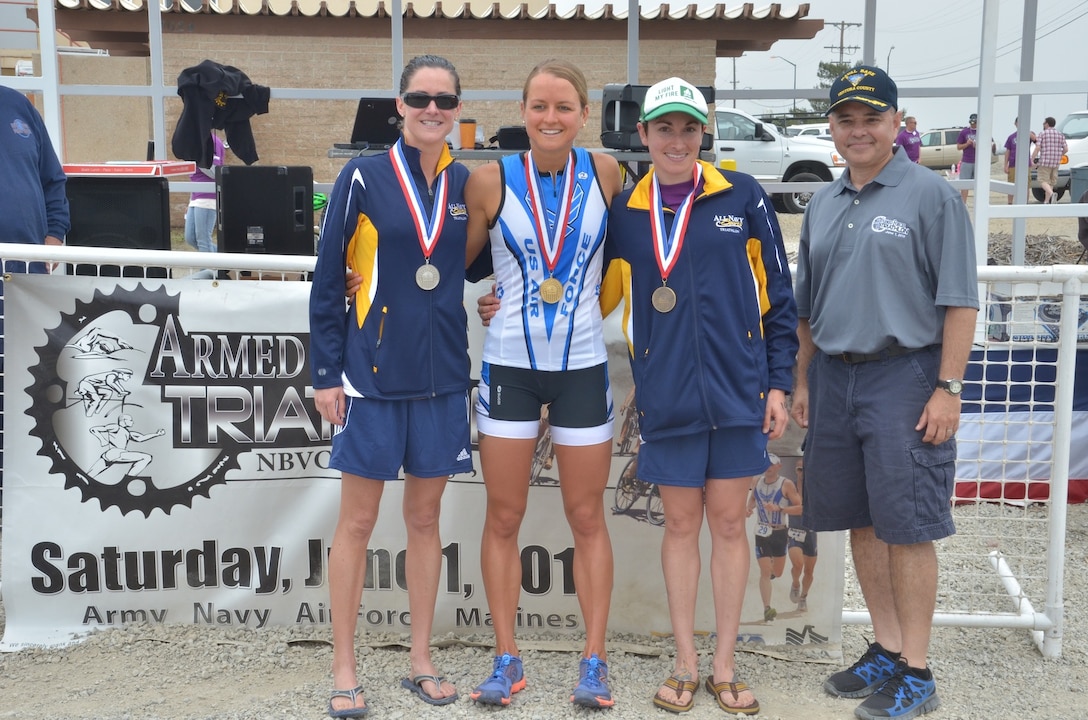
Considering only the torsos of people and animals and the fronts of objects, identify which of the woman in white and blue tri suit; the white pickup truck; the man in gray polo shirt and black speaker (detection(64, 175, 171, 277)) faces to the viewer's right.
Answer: the white pickup truck

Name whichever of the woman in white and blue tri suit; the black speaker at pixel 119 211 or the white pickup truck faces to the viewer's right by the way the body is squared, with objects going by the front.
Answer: the white pickup truck

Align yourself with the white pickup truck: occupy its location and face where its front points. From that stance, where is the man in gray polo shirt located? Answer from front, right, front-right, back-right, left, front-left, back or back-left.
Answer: right

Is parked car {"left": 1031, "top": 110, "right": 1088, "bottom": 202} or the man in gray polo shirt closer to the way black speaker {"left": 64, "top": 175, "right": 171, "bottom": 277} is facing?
the man in gray polo shirt

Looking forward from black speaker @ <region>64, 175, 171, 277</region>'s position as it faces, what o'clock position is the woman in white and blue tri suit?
The woman in white and blue tri suit is roughly at 11 o'clock from the black speaker.

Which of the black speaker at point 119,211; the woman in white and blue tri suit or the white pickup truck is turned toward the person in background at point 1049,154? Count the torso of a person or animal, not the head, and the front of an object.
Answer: the white pickup truck

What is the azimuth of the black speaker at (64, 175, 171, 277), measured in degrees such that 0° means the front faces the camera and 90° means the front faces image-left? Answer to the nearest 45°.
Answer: approximately 0°

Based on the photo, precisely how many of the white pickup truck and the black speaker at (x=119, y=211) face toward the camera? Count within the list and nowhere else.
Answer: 1

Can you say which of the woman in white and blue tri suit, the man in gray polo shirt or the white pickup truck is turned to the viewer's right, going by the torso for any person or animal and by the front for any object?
the white pickup truck

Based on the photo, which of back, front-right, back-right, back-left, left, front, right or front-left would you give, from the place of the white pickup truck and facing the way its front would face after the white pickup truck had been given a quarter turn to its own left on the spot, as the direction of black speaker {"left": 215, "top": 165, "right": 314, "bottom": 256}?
back

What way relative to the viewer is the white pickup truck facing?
to the viewer's right

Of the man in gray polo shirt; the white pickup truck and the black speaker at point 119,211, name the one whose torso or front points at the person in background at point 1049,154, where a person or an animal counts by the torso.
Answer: the white pickup truck

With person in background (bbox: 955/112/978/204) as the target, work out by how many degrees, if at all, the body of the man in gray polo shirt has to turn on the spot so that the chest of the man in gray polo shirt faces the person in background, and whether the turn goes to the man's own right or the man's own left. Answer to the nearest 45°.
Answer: approximately 135° to the man's own right

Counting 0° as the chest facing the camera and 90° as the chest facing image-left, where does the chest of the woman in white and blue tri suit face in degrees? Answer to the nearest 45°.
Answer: approximately 0°

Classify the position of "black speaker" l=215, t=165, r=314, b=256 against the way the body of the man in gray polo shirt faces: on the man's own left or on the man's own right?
on the man's own right

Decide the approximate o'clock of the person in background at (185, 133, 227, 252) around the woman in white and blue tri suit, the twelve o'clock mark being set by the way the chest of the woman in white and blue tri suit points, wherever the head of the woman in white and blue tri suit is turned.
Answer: The person in background is roughly at 5 o'clock from the woman in white and blue tri suit.
